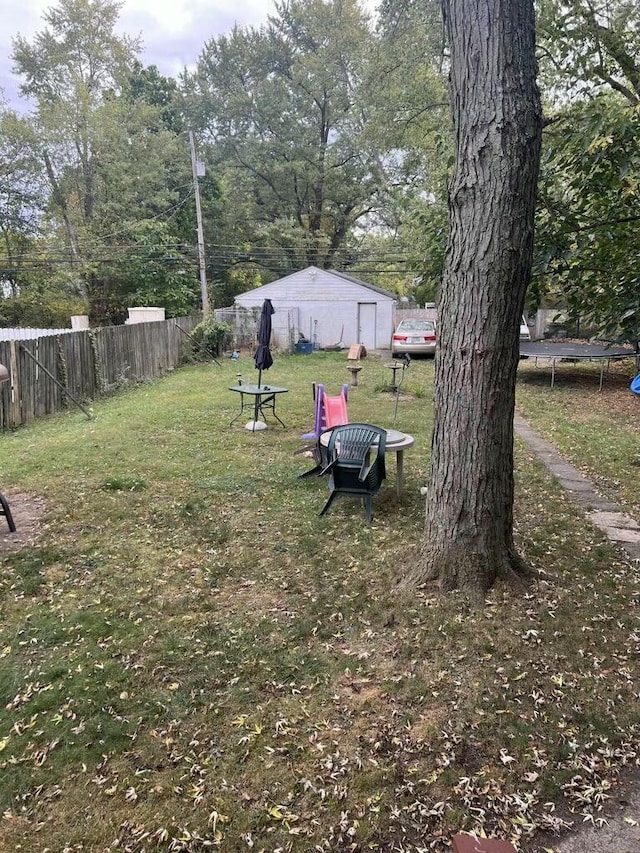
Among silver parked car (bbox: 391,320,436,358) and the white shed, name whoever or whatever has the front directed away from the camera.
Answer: the silver parked car

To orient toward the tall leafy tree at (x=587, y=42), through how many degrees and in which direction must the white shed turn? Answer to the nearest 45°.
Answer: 0° — it already faces it

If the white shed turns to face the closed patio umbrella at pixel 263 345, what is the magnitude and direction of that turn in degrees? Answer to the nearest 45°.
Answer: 0° — it already faces it

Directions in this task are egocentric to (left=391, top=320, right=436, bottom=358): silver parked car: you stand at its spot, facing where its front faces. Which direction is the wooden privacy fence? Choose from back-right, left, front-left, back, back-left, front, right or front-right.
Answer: back-left

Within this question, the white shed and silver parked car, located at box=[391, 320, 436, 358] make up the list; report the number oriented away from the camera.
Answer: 1

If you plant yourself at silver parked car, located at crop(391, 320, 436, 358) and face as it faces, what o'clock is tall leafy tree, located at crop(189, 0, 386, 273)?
The tall leafy tree is roughly at 11 o'clock from the silver parked car.

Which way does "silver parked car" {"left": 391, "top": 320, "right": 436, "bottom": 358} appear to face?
away from the camera

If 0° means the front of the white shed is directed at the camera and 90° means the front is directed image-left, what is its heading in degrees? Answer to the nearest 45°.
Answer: approximately 0°

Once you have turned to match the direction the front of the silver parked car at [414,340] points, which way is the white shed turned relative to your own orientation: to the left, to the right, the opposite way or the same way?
the opposite way
